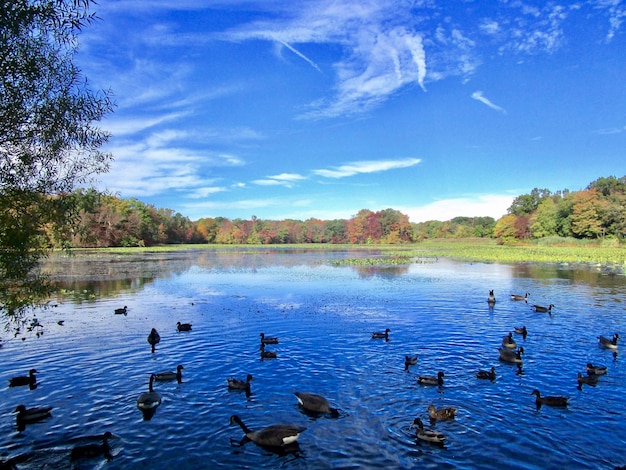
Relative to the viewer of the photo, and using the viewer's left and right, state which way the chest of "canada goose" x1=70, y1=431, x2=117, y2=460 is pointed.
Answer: facing to the right of the viewer

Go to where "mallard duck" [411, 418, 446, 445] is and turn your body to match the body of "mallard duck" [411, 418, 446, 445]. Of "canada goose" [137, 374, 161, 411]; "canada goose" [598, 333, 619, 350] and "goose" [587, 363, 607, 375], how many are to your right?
2

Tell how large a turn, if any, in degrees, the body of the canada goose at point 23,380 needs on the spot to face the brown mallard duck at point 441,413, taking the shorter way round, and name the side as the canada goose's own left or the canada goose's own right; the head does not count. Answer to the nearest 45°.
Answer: approximately 45° to the canada goose's own right

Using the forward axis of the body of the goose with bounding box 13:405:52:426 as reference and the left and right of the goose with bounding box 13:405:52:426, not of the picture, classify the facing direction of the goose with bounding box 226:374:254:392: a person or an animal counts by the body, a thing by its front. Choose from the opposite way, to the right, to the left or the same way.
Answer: the opposite way

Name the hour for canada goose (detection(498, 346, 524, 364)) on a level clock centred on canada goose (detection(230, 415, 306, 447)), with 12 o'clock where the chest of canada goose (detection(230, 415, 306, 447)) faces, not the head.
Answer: canada goose (detection(498, 346, 524, 364)) is roughly at 5 o'clock from canada goose (detection(230, 415, 306, 447)).

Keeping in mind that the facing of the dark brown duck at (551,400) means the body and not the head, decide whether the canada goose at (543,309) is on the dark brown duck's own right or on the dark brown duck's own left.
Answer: on the dark brown duck's own right

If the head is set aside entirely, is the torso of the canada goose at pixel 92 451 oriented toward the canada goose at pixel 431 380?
yes
